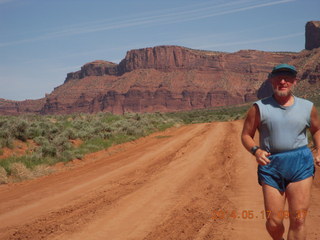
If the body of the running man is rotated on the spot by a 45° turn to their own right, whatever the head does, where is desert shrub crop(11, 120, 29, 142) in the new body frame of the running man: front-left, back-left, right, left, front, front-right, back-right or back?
right

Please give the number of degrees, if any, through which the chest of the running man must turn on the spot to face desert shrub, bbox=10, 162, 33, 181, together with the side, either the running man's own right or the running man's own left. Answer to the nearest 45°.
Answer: approximately 135° to the running man's own right

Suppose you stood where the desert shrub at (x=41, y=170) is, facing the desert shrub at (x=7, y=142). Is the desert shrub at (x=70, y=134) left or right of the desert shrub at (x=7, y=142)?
right

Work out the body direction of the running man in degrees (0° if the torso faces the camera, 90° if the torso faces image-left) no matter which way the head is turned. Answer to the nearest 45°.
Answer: approximately 0°

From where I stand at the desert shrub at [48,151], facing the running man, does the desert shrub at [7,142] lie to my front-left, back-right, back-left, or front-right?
back-right

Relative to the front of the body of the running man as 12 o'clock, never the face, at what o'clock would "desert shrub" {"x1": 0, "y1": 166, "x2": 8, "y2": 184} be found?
The desert shrub is roughly at 4 o'clock from the running man.

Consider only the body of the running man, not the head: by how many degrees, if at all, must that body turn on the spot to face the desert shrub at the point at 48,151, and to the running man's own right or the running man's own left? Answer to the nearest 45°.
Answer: approximately 135° to the running man's own right
